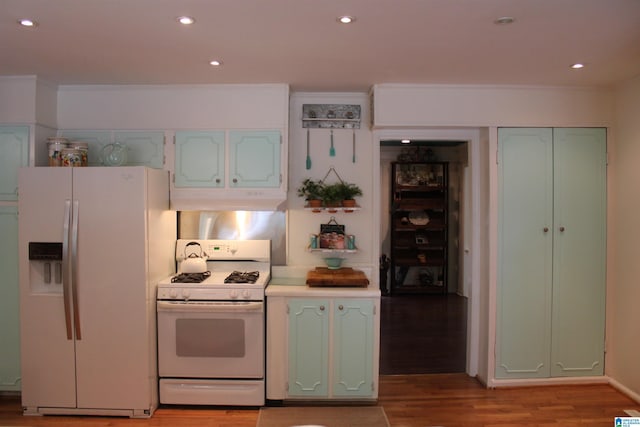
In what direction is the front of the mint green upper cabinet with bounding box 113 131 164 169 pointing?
toward the camera

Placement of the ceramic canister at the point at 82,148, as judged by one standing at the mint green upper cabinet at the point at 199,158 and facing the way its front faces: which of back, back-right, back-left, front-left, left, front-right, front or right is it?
right

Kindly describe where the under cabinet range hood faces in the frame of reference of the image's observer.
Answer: facing the viewer

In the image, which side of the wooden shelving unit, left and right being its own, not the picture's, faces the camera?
front

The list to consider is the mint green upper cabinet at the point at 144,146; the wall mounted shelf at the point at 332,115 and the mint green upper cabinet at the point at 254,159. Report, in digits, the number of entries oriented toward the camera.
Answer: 3

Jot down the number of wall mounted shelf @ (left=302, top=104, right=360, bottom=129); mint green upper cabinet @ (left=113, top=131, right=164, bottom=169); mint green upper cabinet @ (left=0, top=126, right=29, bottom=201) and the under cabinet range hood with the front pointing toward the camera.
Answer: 4

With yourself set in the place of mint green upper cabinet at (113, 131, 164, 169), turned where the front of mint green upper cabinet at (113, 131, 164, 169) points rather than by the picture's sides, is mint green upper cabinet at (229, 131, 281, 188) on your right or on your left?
on your left
